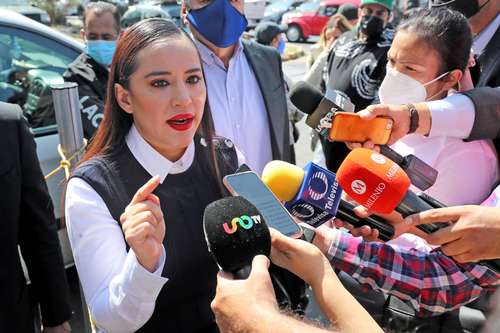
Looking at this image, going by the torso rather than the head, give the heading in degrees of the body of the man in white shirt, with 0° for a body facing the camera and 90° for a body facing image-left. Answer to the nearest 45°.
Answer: approximately 0°

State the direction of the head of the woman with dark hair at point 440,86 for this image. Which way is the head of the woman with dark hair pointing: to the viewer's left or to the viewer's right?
to the viewer's left

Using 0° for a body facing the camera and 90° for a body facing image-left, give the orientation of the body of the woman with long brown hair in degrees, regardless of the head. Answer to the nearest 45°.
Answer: approximately 315°

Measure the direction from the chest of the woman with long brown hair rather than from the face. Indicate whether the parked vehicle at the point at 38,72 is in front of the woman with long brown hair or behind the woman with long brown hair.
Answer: behind

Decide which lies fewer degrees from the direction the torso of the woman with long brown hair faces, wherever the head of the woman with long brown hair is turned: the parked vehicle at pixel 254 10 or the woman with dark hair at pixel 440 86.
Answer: the woman with dark hair

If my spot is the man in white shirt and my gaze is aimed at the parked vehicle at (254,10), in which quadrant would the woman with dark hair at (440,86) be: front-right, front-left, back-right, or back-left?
back-right

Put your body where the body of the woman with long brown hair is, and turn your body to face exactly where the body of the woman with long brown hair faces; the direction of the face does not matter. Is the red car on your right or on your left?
on your left

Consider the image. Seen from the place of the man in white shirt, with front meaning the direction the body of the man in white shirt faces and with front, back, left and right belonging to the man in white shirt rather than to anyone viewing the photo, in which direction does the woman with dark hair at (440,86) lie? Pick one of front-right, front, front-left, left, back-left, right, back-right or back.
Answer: front-left

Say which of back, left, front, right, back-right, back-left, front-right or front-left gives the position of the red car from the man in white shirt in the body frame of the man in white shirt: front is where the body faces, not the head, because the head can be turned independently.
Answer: back

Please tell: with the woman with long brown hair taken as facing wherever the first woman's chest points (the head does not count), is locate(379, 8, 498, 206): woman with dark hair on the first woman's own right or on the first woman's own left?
on the first woman's own left

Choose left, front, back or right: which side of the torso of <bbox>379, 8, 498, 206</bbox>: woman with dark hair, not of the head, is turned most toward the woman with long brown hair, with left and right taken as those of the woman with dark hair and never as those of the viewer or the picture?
front
